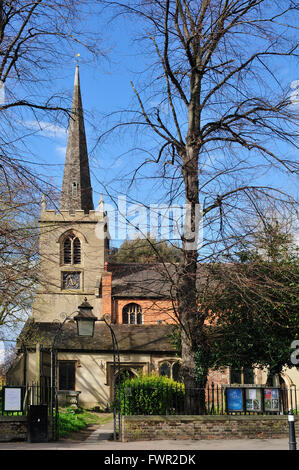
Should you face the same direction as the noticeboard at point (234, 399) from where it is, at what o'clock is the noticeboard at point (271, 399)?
the noticeboard at point (271, 399) is roughly at 8 o'clock from the noticeboard at point (234, 399).

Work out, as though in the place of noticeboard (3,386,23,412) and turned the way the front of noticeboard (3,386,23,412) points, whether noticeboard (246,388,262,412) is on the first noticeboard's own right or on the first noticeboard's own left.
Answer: on the first noticeboard's own left

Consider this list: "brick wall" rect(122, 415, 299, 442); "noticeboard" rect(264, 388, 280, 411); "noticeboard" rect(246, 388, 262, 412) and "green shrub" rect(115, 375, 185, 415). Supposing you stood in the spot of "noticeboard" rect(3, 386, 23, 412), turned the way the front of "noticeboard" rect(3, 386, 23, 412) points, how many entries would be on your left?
4

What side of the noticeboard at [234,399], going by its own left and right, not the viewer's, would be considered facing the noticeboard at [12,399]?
right

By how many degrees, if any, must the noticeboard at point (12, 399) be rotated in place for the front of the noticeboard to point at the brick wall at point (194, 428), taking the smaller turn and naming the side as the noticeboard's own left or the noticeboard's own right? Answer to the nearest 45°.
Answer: approximately 90° to the noticeboard's own left

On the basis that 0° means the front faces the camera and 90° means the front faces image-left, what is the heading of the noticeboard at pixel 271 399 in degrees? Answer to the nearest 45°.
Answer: approximately 0°

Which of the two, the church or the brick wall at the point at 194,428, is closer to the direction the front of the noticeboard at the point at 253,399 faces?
the brick wall

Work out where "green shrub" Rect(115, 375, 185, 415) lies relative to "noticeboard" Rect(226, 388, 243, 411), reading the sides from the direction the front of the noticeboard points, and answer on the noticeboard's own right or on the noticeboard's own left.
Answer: on the noticeboard's own right
